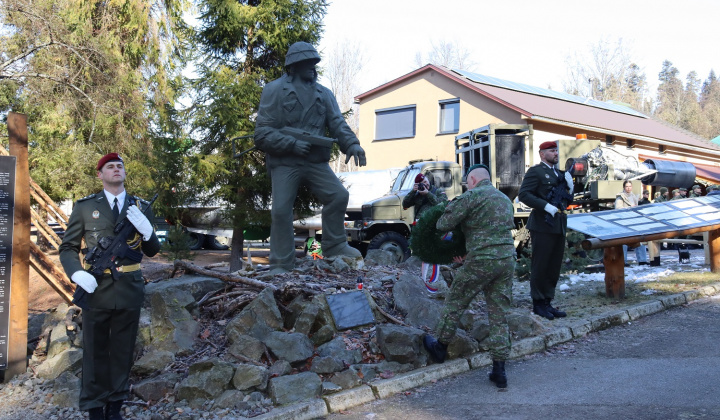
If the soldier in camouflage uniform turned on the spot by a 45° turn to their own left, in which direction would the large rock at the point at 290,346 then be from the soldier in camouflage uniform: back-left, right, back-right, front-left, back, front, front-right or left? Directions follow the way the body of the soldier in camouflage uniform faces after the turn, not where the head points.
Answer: front

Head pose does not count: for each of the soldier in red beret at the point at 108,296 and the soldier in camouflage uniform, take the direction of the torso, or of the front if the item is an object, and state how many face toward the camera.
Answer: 1

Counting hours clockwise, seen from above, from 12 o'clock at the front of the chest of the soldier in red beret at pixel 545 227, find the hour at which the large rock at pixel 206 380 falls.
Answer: The large rock is roughly at 3 o'clock from the soldier in red beret.

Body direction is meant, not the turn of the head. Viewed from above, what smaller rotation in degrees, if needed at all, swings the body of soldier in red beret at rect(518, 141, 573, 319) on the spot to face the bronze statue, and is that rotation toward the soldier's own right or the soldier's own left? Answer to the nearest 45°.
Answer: approximately 135° to the soldier's own right

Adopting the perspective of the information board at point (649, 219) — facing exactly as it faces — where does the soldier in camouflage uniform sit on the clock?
The soldier in camouflage uniform is roughly at 2 o'clock from the information board.

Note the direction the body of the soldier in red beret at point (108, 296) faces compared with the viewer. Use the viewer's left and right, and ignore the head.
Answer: facing the viewer

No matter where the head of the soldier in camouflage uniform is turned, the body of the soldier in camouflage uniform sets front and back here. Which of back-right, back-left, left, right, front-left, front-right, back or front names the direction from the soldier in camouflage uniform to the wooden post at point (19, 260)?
front-left

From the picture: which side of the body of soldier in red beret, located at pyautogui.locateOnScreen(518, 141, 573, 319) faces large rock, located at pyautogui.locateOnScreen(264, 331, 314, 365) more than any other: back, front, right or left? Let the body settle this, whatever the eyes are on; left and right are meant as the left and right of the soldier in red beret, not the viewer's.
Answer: right

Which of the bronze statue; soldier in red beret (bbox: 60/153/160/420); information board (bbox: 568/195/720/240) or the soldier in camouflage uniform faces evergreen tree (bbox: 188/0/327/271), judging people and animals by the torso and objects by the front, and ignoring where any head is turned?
the soldier in camouflage uniform

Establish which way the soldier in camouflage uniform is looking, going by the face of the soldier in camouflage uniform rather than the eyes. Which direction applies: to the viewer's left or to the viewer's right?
to the viewer's left

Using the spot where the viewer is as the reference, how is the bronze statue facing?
facing the viewer and to the right of the viewer

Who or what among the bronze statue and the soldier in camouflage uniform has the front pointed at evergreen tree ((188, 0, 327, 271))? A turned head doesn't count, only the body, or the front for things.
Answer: the soldier in camouflage uniform

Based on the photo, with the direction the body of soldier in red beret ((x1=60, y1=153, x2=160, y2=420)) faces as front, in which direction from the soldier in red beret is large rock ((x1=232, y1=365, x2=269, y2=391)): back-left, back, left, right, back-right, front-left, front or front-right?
left

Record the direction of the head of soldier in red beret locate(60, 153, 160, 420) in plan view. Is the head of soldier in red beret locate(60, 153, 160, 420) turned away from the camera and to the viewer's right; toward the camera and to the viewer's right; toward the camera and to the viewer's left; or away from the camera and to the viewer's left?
toward the camera and to the viewer's right

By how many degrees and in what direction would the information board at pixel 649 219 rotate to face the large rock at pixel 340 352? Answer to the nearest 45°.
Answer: approximately 90° to its right
